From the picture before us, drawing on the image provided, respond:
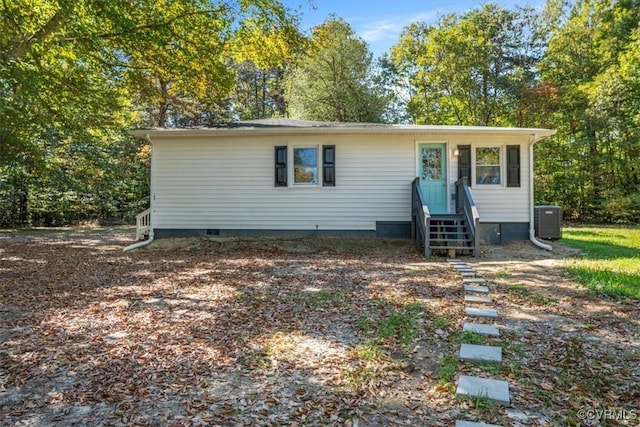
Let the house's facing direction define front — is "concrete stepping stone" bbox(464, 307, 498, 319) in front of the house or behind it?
in front

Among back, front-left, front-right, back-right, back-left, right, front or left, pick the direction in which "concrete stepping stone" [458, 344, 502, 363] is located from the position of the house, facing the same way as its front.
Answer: front

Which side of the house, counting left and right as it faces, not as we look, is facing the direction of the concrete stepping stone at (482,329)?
front

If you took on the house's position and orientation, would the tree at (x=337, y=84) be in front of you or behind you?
behind

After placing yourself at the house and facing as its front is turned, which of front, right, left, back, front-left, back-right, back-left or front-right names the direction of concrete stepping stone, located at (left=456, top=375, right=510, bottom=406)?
front

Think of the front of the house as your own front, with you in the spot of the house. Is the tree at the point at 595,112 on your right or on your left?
on your left

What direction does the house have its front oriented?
toward the camera

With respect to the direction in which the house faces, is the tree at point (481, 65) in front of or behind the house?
behind

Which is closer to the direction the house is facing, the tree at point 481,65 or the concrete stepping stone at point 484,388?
the concrete stepping stone

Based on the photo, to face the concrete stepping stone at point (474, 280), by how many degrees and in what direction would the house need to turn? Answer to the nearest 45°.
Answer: approximately 45° to its left

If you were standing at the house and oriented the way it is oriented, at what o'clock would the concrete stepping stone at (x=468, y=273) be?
The concrete stepping stone is roughly at 11 o'clock from the house.

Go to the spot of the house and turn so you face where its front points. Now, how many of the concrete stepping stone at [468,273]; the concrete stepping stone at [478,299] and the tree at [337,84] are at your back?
1

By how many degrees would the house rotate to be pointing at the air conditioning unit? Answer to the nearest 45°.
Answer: approximately 90° to its left

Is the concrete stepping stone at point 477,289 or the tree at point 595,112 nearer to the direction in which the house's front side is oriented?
the concrete stepping stone

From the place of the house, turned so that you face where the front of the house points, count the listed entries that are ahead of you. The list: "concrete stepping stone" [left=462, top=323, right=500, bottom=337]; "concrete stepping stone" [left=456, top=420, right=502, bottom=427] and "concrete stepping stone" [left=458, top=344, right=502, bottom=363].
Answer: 3

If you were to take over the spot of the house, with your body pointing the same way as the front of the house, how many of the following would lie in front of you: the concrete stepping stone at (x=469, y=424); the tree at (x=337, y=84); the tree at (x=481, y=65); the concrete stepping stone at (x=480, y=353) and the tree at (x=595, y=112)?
2
